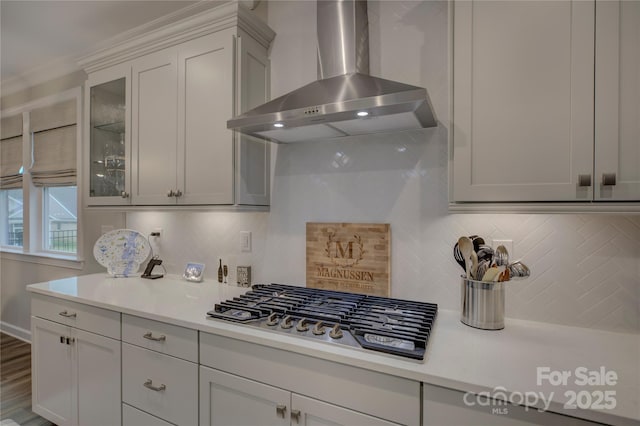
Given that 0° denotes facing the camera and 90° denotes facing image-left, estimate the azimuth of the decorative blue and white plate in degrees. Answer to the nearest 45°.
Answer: approximately 0°

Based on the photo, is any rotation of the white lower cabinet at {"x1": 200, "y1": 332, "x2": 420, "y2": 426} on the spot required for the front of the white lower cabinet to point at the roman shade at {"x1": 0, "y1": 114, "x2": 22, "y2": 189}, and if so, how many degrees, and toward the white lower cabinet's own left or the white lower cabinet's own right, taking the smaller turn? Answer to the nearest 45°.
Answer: approximately 90° to the white lower cabinet's own right

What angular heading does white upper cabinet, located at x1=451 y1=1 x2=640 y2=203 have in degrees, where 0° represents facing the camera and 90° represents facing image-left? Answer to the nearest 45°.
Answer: approximately 0°

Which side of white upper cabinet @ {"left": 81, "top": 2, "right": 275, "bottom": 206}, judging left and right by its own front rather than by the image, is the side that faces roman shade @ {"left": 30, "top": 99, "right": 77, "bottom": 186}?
right

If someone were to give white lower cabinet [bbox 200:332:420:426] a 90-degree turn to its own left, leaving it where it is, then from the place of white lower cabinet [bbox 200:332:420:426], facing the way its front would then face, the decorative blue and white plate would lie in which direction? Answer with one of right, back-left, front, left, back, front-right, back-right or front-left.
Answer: back

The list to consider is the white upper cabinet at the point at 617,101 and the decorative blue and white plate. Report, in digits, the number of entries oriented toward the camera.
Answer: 2

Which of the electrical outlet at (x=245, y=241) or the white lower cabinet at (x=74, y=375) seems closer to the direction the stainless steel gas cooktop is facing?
the white lower cabinet

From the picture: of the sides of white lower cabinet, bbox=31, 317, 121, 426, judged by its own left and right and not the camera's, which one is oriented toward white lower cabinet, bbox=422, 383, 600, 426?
left

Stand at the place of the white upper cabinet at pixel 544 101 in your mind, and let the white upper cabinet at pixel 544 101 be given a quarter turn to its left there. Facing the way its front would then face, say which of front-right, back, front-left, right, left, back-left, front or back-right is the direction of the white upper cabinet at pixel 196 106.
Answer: back
